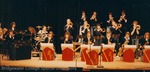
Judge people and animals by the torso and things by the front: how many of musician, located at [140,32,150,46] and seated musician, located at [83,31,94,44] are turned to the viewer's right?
0

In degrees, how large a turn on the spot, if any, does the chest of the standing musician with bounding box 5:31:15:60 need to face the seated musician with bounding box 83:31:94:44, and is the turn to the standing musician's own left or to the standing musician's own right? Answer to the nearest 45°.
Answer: approximately 45° to the standing musician's own left

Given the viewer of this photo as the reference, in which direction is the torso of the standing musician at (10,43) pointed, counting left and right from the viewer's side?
facing the viewer and to the right of the viewer

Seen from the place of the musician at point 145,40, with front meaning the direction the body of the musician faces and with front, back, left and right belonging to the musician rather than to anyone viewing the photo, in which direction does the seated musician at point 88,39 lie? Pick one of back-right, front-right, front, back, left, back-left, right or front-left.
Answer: front-right

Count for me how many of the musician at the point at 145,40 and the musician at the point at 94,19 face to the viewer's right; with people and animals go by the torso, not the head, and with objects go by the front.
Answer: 0

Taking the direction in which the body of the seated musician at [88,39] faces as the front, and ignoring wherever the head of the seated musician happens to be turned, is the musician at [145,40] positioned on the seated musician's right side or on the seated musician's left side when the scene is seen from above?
on the seated musician's left side

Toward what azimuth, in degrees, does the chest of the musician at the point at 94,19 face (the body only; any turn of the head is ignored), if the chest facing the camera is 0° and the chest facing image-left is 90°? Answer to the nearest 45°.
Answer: approximately 45°

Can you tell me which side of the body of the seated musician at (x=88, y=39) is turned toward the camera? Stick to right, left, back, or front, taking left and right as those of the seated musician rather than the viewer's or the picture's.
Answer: front

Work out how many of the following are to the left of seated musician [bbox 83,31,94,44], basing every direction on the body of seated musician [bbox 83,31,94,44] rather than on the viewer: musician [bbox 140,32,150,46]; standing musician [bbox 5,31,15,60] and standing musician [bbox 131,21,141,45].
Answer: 2

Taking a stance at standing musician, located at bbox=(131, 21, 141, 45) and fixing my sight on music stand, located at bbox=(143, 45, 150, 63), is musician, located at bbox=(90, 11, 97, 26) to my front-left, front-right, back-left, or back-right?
back-right
